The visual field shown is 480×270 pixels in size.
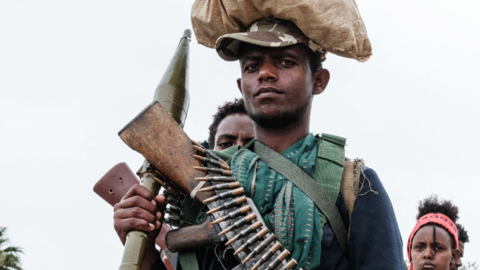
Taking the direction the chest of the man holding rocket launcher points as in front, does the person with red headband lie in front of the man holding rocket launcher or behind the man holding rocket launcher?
behind

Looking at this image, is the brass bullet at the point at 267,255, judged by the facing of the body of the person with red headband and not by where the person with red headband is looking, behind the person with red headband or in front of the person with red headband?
in front

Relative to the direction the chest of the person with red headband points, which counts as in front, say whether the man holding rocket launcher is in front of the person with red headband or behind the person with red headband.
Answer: in front

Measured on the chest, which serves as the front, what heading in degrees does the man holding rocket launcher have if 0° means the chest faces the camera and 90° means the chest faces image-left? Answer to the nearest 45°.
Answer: approximately 45°

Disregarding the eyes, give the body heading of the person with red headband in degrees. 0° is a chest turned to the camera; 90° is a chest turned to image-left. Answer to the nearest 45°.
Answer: approximately 45°

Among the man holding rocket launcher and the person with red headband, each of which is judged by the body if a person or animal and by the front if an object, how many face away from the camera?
0
